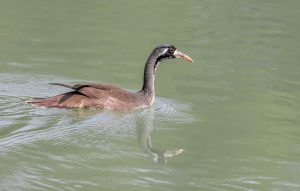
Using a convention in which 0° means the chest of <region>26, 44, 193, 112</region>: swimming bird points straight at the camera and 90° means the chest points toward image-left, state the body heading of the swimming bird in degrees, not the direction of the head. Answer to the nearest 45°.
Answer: approximately 270°
